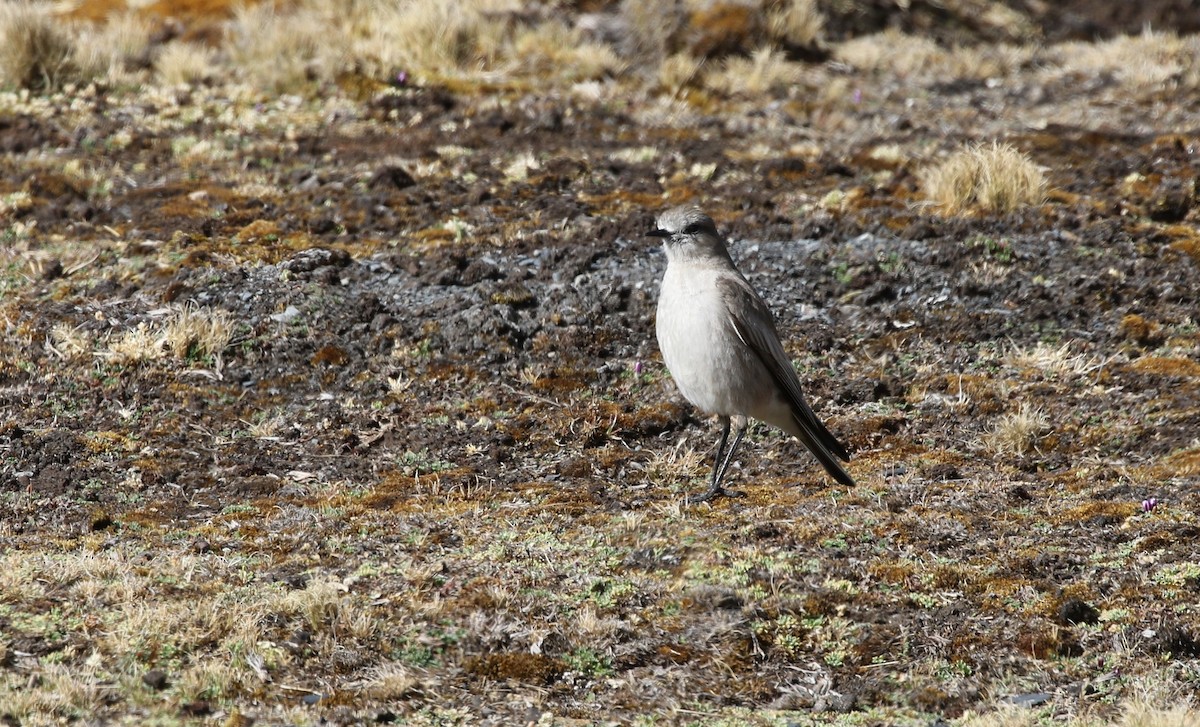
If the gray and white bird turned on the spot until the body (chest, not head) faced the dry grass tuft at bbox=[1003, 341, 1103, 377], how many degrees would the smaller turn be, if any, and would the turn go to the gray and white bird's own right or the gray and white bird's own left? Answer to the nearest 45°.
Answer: approximately 180°

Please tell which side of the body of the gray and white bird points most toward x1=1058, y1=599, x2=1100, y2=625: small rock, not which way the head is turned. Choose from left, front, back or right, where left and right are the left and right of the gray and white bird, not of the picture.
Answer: left

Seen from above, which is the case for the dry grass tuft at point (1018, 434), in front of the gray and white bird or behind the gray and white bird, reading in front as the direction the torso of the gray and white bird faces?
behind

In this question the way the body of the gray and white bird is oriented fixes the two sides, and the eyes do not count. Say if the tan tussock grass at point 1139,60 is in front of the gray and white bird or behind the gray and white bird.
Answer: behind

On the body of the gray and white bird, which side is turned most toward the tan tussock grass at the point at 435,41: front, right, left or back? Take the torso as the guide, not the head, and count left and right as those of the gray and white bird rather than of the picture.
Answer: right

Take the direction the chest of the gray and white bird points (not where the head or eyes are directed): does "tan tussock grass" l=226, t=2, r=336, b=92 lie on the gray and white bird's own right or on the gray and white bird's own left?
on the gray and white bird's own right

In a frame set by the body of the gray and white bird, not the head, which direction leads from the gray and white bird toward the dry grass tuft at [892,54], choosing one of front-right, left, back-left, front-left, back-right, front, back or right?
back-right

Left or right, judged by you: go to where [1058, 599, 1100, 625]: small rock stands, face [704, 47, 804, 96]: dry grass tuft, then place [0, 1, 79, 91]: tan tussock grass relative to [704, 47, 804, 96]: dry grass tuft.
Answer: left

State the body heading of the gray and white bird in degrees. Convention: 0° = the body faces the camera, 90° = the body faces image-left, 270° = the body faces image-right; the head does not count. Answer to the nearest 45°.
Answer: approximately 45°

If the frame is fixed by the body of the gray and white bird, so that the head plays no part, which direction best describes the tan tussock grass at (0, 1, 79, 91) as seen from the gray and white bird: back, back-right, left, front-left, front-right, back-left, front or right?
right

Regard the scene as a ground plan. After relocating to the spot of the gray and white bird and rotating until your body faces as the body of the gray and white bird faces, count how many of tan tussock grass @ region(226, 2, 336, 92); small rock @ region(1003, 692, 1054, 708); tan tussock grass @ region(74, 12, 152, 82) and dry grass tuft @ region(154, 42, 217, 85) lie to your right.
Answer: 3

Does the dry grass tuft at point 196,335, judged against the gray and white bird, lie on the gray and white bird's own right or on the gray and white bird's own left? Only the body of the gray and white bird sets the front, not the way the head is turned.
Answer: on the gray and white bird's own right
